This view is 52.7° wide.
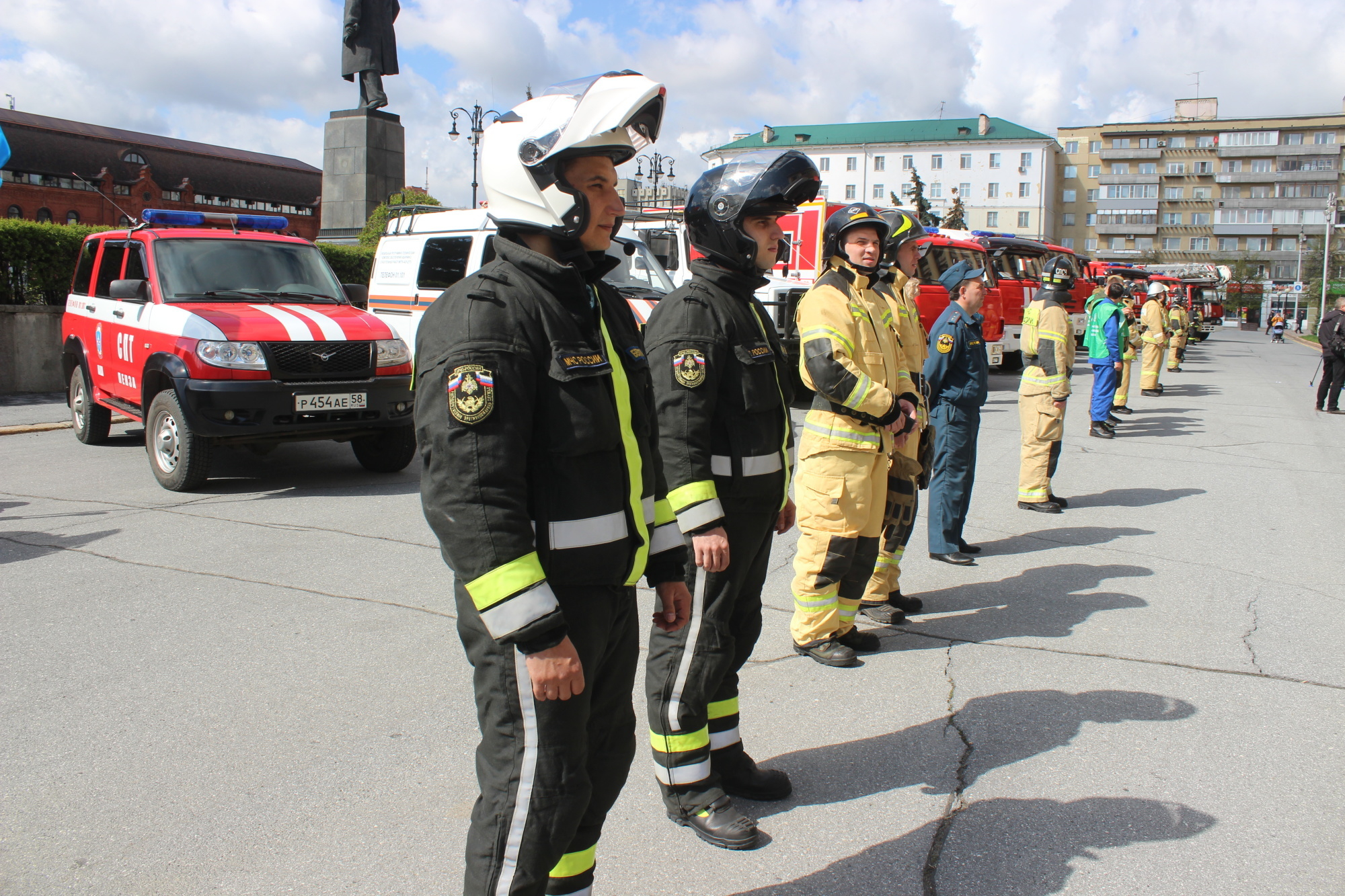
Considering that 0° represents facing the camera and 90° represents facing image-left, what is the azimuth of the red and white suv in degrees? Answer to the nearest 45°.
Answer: approximately 315°

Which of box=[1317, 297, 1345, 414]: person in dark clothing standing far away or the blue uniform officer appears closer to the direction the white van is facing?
the blue uniform officer

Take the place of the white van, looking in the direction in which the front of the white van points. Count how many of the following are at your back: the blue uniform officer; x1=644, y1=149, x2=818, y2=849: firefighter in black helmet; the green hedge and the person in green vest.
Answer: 1

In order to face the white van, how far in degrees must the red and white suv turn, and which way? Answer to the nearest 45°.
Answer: approximately 90° to its left
